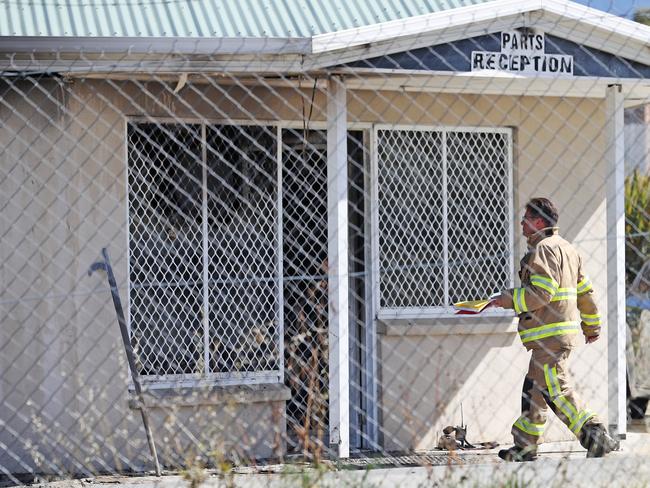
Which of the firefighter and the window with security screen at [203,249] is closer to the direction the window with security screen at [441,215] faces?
the firefighter

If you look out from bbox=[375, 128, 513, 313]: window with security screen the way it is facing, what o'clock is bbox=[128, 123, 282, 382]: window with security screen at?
bbox=[128, 123, 282, 382]: window with security screen is roughly at 2 o'clock from bbox=[375, 128, 513, 313]: window with security screen.

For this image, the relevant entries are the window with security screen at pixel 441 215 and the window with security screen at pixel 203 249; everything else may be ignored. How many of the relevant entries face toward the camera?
2

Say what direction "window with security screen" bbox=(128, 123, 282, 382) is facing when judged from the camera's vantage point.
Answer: facing the viewer

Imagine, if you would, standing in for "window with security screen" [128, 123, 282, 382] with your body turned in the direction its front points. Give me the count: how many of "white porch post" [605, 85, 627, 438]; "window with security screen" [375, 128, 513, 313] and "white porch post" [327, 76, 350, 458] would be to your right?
0

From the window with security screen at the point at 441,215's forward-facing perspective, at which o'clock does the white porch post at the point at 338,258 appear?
The white porch post is roughly at 1 o'clock from the window with security screen.

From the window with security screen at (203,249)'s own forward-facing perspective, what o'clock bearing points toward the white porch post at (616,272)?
The white porch post is roughly at 9 o'clock from the window with security screen.

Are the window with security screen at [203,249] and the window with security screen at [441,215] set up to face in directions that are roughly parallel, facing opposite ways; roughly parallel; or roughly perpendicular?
roughly parallel

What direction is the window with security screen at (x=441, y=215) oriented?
toward the camera

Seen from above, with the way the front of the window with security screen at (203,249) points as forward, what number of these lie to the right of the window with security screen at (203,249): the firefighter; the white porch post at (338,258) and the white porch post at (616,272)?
0

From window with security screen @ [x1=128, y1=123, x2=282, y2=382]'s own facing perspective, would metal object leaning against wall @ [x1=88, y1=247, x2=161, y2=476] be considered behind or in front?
in front
